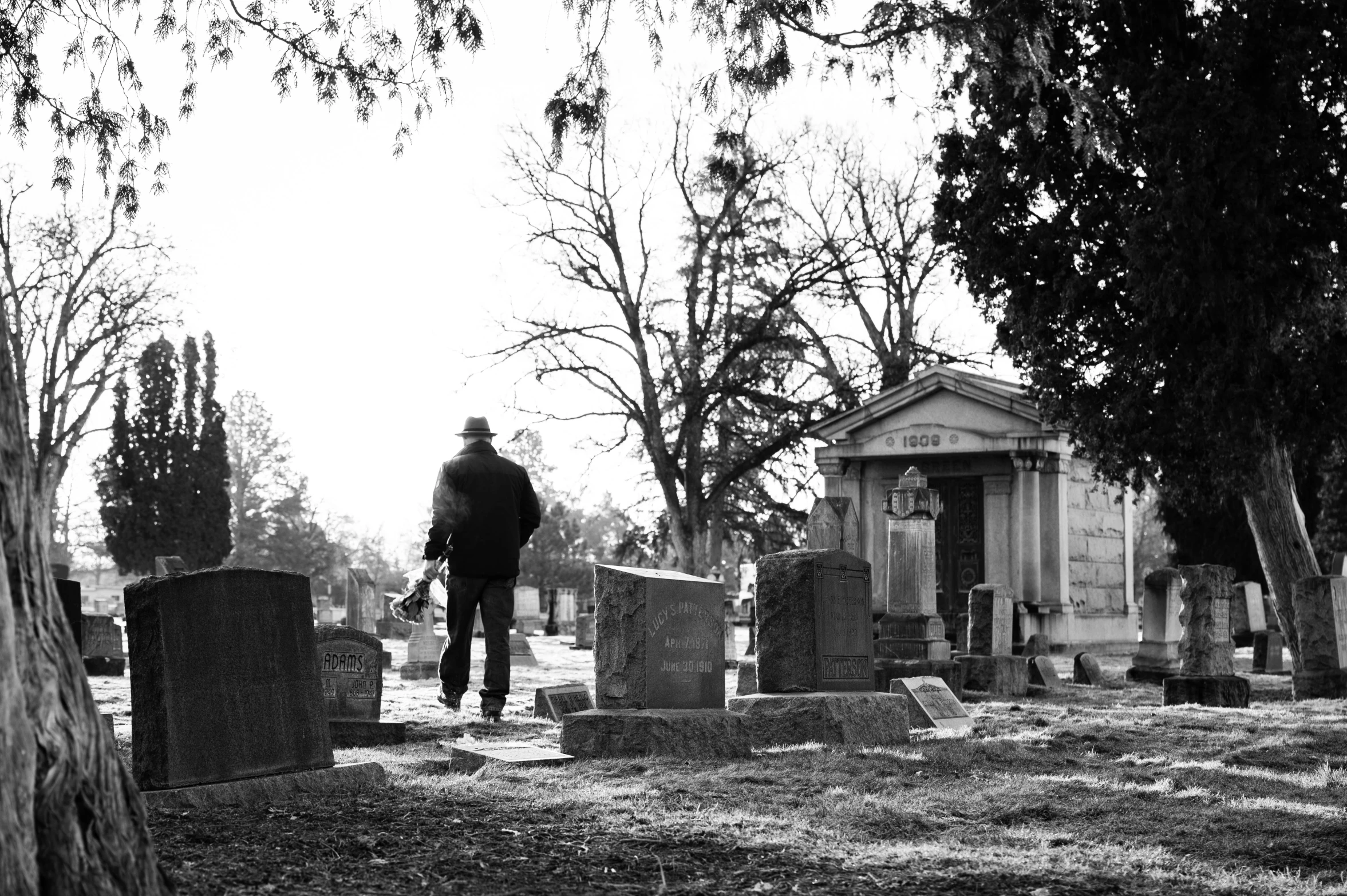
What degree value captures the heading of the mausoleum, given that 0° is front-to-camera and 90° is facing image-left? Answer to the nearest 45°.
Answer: approximately 45°

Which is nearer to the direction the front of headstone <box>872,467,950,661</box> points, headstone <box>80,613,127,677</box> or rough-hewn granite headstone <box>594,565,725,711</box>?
the rough-hewn granite headstone

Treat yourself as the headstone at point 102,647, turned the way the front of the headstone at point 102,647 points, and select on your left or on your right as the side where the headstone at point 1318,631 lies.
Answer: on your left

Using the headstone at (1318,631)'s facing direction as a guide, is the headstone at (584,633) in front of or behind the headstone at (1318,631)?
behind

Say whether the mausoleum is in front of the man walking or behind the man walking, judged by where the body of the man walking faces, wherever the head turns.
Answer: in front

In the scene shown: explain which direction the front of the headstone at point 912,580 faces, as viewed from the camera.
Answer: facing the viewer and to the right of the viewer

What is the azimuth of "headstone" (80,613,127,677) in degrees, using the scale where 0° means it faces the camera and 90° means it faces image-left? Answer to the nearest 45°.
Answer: approximately 0°

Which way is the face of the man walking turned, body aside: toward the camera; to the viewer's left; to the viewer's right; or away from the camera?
away from the camera

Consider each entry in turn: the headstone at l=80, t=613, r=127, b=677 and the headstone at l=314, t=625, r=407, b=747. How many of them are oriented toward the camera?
2

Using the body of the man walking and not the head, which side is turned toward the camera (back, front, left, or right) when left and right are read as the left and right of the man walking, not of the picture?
back

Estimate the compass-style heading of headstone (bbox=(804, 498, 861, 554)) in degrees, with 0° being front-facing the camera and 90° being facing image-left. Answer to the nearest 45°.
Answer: approximately 315°

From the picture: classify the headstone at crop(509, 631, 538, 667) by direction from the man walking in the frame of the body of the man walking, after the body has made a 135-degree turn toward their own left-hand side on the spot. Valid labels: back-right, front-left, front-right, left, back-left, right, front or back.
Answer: back-right

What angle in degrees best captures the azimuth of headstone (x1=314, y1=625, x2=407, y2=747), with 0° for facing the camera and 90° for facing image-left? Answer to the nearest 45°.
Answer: approximately 0°

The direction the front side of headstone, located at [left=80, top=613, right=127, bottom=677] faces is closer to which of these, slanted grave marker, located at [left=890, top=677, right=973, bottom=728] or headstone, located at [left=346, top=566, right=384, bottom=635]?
the slanted grave marker

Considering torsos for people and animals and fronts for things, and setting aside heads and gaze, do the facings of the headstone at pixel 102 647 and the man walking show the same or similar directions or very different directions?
very different directions
